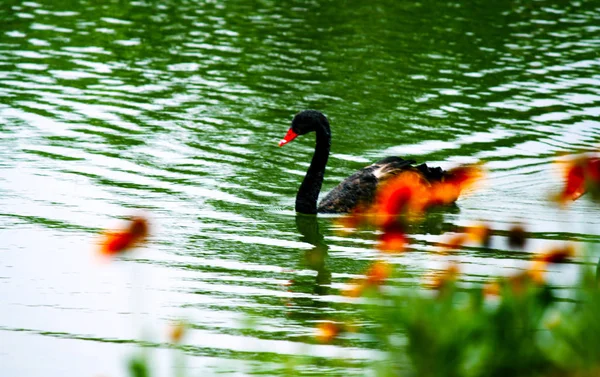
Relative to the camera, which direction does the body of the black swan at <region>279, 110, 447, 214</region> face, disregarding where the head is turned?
to the viewer's left

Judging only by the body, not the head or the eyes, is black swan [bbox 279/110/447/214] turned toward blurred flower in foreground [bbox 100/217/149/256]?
no

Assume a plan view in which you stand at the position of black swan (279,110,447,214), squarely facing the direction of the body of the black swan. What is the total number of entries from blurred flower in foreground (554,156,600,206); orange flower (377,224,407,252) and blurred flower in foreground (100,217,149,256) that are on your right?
0

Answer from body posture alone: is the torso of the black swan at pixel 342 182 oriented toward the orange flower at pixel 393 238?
no

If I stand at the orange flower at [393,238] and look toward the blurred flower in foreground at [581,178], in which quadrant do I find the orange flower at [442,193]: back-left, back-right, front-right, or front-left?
front-left

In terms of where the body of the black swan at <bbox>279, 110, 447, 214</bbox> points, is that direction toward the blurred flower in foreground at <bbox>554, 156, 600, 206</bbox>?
no

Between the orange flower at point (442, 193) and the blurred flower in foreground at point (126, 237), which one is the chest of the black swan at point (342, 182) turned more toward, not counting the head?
the blurred flower in foreground
